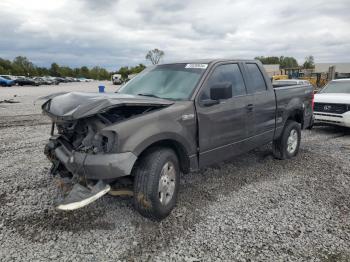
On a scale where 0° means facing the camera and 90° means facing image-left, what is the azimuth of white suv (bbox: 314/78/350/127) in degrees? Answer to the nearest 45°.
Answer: approximately 45°

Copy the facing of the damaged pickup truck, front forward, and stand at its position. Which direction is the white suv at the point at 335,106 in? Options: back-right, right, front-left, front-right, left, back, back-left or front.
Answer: back

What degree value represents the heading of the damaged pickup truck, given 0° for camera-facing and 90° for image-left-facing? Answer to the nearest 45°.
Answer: approximately 45°
